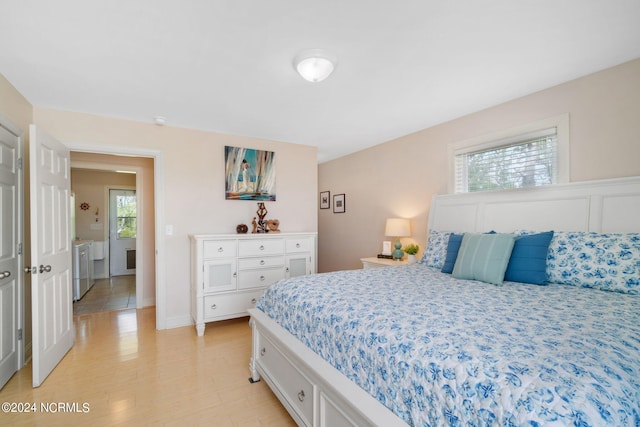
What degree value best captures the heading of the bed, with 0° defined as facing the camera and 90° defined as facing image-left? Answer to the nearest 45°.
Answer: approximately 45°

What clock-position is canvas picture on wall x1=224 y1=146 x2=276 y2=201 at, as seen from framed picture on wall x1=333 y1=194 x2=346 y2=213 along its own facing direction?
canvas picture on wall x1=224 y1=146 x2=276 y2=201 is roughly at 12 o'clock from framed picture on wall x1=333 y1=194 x2=346 y2=213.

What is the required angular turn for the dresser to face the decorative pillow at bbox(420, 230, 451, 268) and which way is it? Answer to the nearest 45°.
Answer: approximately 45° to its left

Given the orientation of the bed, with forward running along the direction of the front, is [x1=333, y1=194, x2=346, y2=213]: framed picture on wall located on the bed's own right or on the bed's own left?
on the bed's own right

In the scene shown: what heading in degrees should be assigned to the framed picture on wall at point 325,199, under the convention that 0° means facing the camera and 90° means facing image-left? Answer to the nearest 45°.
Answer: approximately 45°

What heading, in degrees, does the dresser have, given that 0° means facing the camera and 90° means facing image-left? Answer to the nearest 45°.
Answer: approximately 0°

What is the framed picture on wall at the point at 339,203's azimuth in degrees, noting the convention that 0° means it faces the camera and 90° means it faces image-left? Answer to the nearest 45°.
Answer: approximately 45°

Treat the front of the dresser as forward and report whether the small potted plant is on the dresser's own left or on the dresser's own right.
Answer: on the dresser's own left
